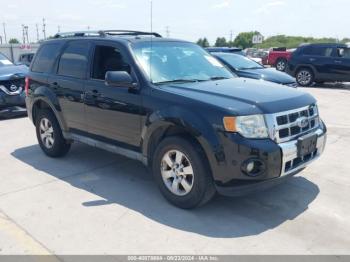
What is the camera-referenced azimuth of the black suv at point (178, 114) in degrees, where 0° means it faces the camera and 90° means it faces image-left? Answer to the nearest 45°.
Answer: approximately 315°

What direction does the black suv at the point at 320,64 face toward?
to the viewer's right

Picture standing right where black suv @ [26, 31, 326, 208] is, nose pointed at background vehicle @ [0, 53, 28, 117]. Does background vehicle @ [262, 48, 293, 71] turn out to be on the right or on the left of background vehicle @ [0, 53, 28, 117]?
right

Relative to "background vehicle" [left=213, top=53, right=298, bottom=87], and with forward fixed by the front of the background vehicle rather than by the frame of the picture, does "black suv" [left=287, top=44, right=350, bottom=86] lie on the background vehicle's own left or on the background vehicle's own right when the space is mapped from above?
on the background vehicle's own left

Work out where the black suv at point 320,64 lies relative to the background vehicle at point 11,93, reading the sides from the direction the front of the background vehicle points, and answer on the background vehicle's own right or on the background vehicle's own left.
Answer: on the background vehicle's own left

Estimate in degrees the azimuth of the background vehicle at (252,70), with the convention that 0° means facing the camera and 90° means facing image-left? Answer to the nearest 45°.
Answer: approximately 315°

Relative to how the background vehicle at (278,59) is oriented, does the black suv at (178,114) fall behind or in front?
behind

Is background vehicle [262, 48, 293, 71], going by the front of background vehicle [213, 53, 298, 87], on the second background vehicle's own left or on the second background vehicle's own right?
on the second background vehicle's own left

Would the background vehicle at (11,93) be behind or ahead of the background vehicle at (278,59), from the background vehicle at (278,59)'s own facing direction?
behind
